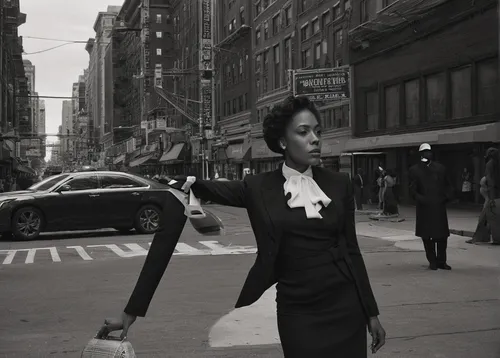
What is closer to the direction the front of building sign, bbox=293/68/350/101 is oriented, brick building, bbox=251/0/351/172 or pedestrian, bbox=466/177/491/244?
the pedestrian

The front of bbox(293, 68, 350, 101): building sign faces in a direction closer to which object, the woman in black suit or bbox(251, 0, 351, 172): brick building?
the woman in black suit

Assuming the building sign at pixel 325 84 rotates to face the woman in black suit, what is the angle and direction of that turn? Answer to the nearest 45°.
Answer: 0° — it already faces them

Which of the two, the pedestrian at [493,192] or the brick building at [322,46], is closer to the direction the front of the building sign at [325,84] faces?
the pedestrian

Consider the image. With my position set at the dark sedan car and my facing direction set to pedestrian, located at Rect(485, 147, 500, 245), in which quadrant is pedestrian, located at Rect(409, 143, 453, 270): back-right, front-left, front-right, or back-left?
front-right

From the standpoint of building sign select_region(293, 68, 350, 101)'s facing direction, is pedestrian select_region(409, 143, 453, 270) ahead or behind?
ahead

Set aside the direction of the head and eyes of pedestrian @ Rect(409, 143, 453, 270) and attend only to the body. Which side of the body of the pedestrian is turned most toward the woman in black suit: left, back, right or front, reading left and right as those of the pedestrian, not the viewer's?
front

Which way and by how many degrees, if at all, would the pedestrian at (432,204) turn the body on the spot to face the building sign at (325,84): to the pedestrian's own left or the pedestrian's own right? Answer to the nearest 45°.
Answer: approximately 180°

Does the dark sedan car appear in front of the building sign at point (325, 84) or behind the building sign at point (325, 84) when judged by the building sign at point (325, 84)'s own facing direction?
in front

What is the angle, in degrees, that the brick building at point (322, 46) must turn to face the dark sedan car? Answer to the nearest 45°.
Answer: approximately 45° to its left

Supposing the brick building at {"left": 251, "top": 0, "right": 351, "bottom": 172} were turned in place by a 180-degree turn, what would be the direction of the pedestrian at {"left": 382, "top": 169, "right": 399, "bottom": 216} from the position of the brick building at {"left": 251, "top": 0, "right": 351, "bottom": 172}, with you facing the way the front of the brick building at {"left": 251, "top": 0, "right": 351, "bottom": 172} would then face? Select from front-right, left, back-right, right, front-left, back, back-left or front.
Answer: back-right

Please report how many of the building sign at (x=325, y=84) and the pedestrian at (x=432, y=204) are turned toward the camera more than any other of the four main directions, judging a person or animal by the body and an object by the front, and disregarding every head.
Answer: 2

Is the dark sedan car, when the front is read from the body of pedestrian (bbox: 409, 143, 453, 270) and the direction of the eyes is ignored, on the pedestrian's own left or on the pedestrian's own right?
on the pedestrian's own right

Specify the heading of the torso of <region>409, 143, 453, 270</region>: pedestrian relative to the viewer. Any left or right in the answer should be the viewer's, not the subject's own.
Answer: facing the viewer

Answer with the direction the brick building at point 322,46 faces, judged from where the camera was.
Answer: facing the viewer and to the left of the viewer

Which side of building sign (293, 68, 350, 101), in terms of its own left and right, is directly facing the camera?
front

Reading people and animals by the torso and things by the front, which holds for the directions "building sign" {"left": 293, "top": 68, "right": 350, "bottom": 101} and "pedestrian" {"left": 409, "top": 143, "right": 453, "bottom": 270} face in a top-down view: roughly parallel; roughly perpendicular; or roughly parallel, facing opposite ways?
roughly parallel
